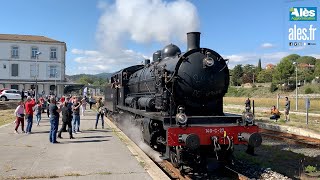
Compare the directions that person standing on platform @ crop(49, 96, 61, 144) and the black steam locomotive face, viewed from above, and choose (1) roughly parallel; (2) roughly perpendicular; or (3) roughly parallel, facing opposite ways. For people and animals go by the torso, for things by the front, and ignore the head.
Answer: roughly perpendicular

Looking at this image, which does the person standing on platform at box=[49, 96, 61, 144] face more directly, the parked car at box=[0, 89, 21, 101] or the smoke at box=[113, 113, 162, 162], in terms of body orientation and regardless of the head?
the smoke

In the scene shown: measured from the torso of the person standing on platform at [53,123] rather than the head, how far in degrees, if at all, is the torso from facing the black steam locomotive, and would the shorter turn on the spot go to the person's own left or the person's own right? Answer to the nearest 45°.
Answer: approximately 45° to the person's own right

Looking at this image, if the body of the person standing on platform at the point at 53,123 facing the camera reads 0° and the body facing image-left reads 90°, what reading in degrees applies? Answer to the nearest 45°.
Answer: approximately 270°

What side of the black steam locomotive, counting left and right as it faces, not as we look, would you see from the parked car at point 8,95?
back

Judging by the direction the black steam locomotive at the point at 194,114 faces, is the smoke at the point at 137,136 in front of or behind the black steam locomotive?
behind

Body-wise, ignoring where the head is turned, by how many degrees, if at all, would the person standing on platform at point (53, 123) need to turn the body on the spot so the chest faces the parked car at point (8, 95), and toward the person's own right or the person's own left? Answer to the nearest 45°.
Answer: approximately 90° to the person's own left

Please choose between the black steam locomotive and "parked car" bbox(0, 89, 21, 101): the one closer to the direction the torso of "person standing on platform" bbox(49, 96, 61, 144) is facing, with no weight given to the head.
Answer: the black steam locomotive

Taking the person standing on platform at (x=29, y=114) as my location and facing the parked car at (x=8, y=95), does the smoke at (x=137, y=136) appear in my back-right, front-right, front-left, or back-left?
back-right
